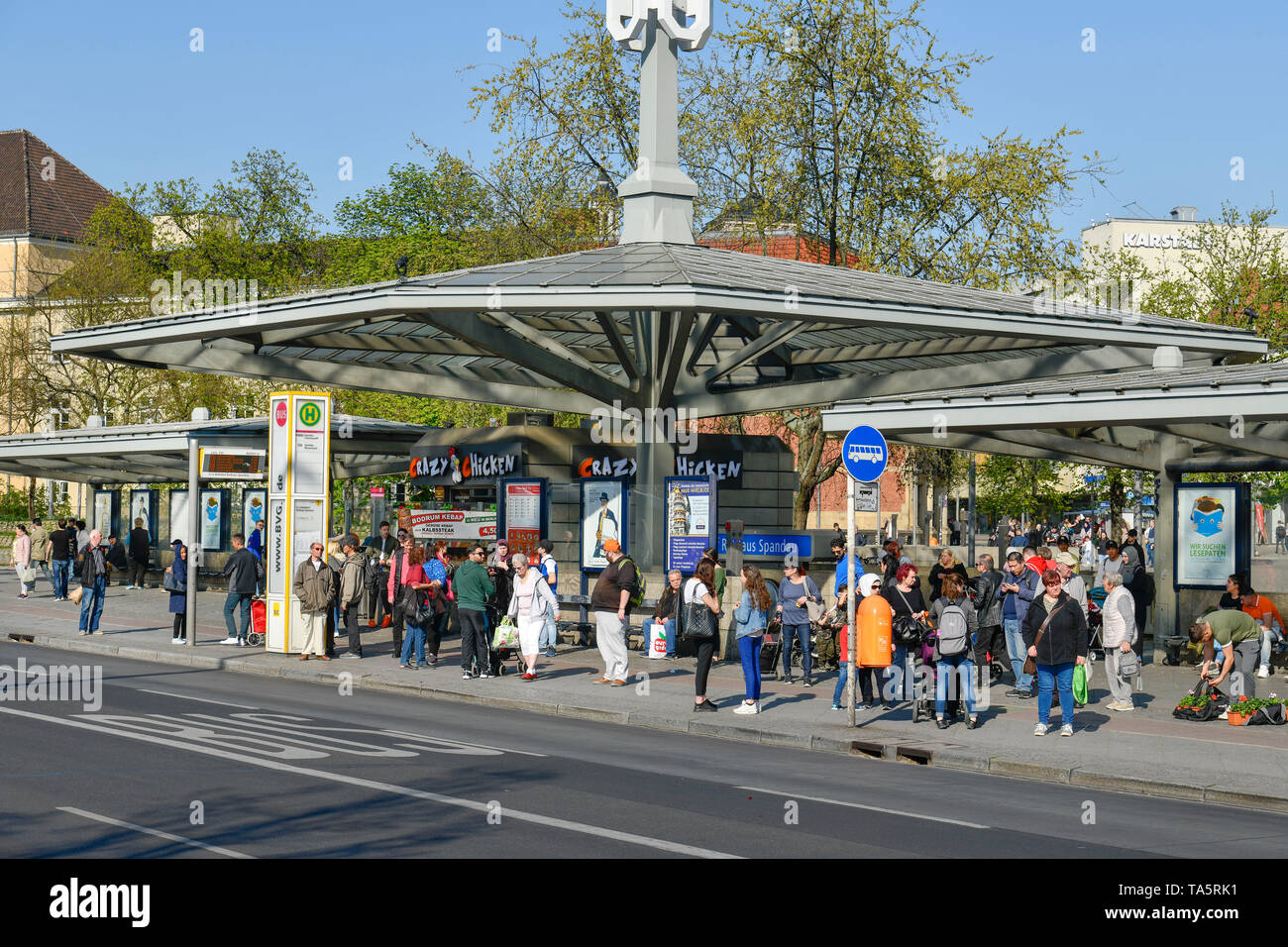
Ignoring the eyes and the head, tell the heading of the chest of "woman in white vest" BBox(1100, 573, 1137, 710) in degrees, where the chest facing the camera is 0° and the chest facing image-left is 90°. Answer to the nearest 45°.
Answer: approximately 90°

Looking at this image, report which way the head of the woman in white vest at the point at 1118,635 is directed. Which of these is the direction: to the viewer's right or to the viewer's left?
to the viewer's left

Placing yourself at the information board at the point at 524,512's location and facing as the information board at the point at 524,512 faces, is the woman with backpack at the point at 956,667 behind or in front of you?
in front

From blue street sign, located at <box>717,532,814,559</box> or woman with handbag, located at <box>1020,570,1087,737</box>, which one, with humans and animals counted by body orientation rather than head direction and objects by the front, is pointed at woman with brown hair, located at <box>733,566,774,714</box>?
the blue street sign

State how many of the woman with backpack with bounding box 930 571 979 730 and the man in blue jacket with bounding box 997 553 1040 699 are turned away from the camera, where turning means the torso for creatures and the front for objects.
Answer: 1

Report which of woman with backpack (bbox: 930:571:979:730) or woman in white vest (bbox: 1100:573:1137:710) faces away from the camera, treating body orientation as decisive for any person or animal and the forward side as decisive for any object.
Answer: the woman with backpack

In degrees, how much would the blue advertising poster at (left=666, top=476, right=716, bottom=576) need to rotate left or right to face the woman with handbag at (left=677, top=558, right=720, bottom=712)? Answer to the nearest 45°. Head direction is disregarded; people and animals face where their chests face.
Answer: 0° — it already faces them

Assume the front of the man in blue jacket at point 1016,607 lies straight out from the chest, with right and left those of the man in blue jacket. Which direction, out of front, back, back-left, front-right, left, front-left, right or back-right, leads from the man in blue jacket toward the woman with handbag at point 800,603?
front-right

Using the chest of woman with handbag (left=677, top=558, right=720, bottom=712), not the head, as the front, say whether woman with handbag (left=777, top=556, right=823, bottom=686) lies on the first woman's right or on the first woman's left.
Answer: on the first woman's left
